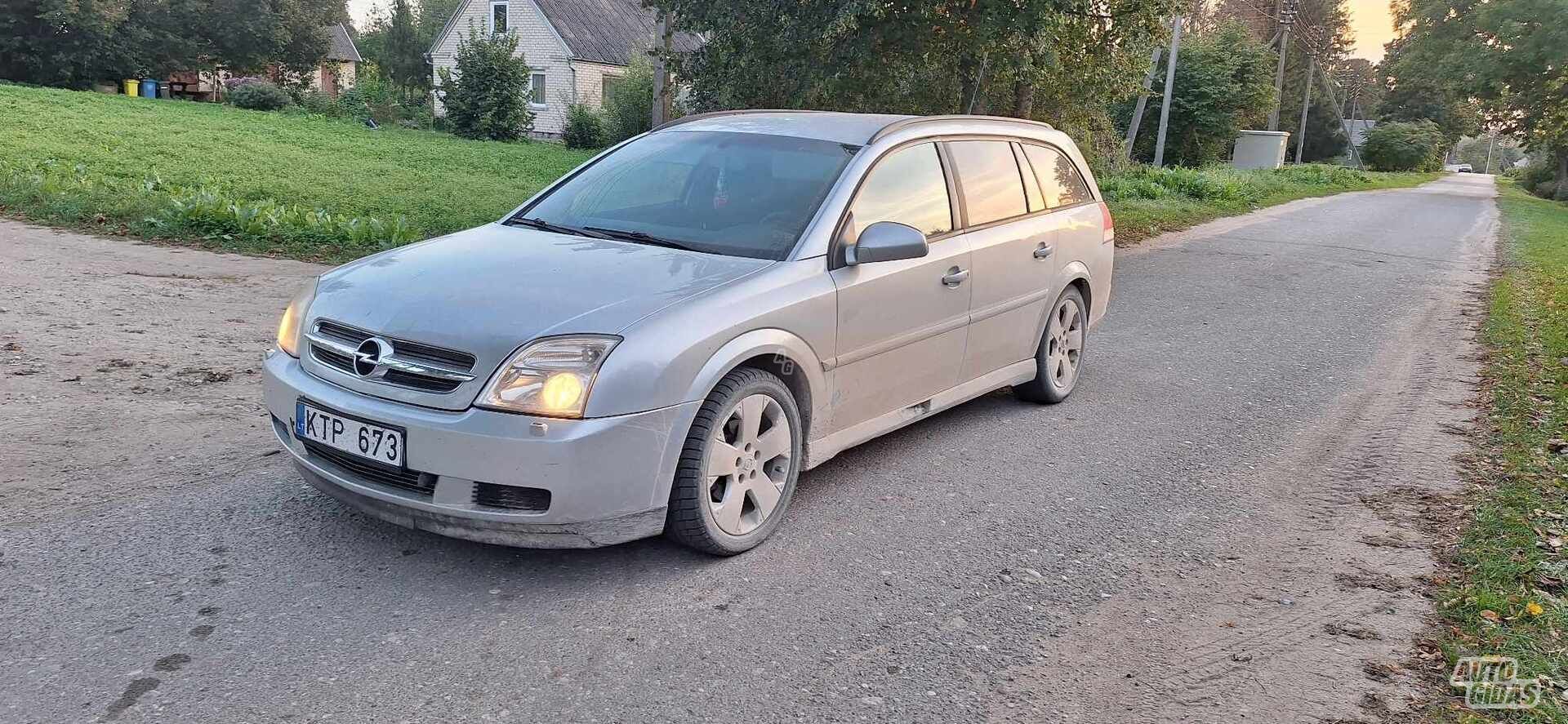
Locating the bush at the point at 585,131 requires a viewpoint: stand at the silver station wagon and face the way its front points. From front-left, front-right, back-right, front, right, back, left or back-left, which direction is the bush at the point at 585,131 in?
back-right

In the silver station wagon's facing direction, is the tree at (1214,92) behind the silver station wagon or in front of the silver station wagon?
behind

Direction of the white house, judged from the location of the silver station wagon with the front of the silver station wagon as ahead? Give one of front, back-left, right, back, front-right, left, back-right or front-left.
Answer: back-right

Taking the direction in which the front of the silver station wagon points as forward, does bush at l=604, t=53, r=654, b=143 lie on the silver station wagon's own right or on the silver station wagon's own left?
on the silver station wagon's own right

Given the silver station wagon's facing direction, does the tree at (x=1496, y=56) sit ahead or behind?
behind

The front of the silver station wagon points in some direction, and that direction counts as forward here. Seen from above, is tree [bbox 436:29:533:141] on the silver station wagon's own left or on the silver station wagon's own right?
on the silver station wagon's own right

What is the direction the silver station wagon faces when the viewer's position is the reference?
facing the viewer and to the left of the viewer
